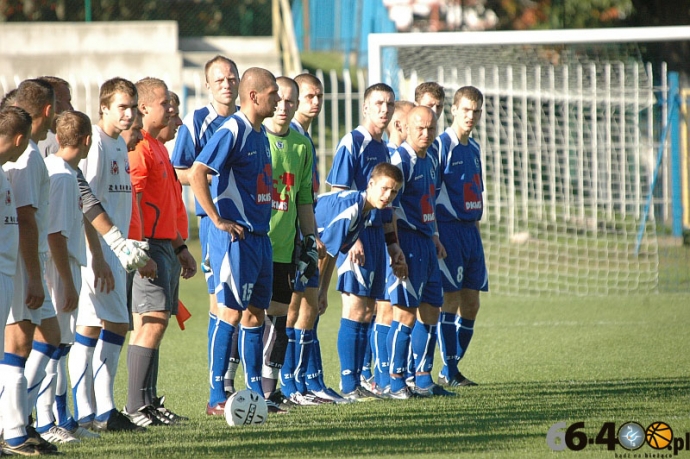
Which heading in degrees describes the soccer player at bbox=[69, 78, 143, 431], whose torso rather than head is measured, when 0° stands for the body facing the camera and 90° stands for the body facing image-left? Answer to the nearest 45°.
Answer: approximately 315°

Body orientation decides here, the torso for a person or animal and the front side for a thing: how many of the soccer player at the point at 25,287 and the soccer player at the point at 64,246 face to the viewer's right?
2

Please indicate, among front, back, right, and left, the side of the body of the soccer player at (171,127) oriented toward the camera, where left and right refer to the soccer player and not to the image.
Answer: right

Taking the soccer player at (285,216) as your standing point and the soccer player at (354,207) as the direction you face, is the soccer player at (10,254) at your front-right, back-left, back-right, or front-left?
back-right

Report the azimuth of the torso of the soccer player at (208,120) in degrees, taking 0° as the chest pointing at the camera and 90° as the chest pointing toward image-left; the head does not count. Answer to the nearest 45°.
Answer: approximately 315°

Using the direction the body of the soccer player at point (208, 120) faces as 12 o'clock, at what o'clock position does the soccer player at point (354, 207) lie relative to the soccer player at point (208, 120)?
the soccer player at point (354, 207) is roughly at 9 o'clock from the soccer player at point (208, 120).

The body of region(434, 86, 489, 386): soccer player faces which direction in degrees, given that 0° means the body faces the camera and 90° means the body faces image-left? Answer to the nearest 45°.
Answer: approximately 315°

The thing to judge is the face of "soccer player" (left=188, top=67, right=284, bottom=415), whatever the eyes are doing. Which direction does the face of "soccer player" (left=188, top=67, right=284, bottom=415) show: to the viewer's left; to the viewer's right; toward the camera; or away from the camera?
to the viewer's right

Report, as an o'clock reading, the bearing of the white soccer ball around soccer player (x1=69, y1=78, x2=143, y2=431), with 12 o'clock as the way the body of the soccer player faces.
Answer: The white soccer ball is roughly at 11 o'clock from the soccer player.

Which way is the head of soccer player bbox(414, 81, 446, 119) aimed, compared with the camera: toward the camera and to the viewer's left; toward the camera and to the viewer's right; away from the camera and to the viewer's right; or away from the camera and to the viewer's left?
toward the camera and to the viewer's right

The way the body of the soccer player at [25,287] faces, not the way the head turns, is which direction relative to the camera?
to the viewer's right

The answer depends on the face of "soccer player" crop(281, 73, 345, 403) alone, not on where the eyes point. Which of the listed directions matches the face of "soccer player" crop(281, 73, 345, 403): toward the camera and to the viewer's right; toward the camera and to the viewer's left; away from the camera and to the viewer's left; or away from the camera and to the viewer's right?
toward the camera and to the viewer's right

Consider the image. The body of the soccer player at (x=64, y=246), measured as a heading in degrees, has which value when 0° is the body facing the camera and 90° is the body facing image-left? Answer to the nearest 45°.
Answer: approximately 270°

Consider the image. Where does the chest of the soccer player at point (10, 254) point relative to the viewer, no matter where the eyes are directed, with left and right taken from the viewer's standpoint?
facing the viewer and to the right of the viewer

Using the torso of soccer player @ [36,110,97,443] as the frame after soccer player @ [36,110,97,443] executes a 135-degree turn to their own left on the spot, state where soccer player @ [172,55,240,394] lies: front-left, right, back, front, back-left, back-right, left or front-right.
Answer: right
